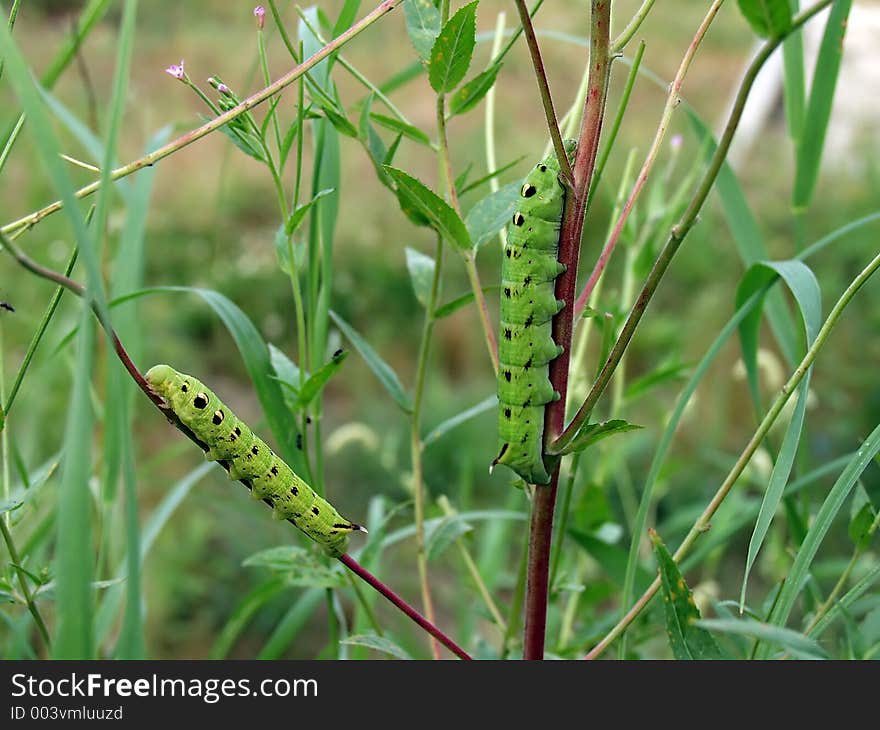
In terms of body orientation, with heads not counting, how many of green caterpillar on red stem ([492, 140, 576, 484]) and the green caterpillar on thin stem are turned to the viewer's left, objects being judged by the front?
1

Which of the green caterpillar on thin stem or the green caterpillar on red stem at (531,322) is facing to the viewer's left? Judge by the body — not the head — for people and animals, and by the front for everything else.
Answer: the green caterpillar on thin stem

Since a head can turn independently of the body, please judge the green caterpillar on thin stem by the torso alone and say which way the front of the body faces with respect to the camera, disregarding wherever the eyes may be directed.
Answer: to the viewer's left
